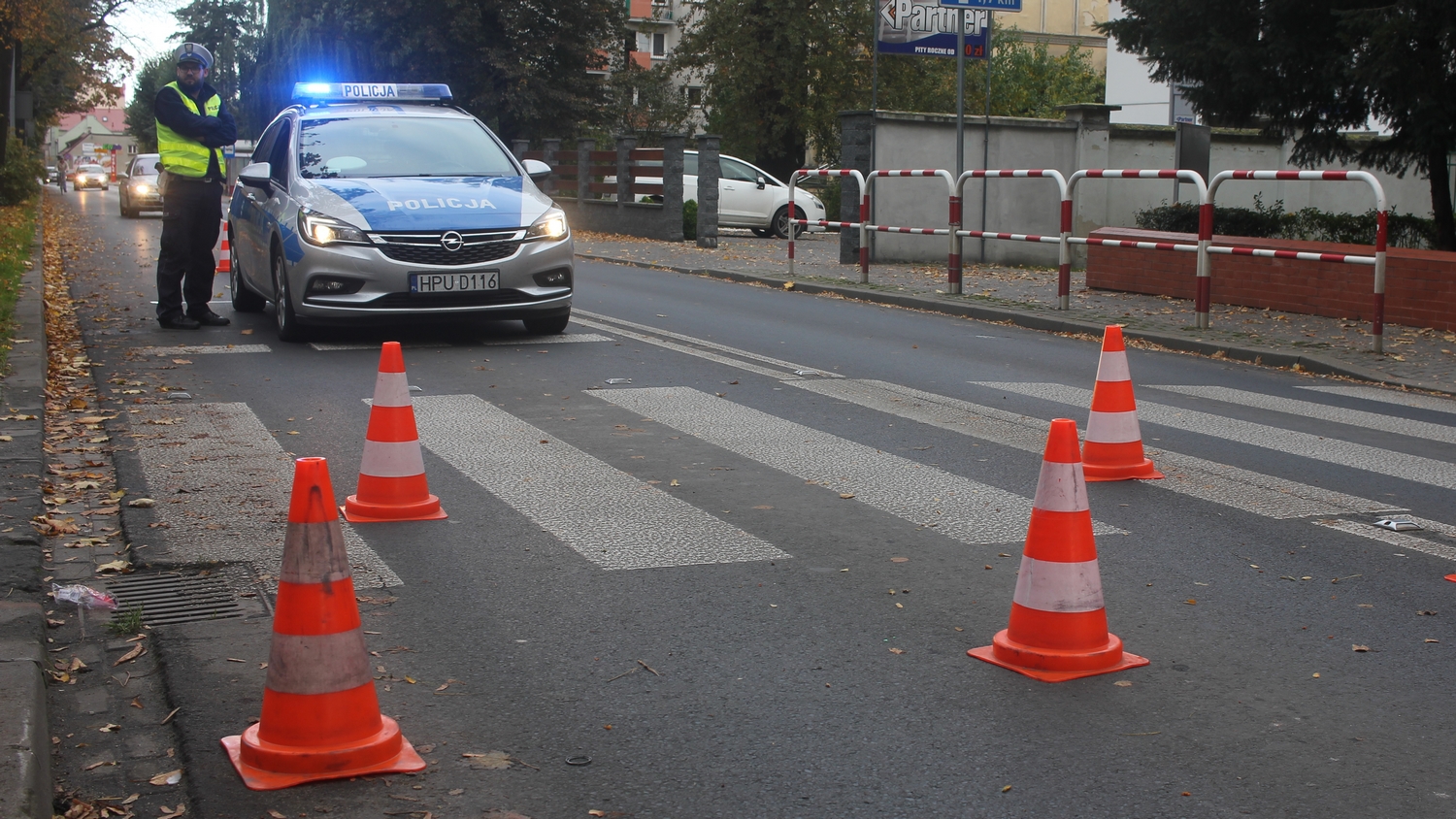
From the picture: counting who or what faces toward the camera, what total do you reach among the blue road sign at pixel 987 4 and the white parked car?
1

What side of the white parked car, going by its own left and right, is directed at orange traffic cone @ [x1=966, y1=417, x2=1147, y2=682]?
right

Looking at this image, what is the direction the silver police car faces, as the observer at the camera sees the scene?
facing the viewer and to the right of the viewer

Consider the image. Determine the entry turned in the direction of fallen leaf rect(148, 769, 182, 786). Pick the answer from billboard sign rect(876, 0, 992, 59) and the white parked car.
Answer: the billboard sign

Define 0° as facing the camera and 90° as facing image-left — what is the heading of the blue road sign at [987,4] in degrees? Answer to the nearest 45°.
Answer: approximately 0°

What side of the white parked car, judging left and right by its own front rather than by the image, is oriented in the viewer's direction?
right

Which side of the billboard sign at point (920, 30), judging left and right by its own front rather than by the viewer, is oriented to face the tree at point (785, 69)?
back

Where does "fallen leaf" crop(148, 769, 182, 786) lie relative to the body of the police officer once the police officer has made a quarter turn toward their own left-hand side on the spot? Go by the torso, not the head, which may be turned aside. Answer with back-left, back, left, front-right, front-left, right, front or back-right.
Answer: back-right

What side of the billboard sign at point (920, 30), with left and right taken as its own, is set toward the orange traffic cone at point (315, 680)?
front

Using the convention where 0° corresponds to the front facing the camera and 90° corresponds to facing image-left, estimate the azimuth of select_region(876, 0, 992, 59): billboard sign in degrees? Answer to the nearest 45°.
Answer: approximately 0°

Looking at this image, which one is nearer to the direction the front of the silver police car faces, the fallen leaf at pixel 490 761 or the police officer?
the fallen leaf

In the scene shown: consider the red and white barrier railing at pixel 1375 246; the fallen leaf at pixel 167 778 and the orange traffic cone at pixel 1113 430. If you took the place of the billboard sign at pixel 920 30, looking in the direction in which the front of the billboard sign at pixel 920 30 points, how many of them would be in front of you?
3

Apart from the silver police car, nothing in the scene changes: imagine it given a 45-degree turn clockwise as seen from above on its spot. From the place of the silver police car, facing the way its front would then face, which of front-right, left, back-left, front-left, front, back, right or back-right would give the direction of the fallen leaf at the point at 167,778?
front
